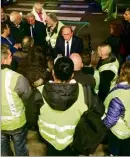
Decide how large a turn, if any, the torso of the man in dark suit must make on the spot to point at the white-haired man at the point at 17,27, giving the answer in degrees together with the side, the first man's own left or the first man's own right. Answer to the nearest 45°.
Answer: approximately 90° to the first man's own right

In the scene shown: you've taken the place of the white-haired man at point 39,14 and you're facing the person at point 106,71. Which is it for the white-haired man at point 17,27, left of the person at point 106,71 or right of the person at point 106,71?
right

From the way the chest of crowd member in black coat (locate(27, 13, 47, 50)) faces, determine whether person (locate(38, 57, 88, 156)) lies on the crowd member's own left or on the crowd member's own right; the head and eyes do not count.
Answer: on the crowd member's own left

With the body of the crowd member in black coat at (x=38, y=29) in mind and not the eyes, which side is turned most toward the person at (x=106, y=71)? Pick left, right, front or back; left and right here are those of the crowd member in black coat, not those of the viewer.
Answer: left

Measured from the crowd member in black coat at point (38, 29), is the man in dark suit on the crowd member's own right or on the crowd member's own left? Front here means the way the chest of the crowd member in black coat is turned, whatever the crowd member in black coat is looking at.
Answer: on the crowd member's own left

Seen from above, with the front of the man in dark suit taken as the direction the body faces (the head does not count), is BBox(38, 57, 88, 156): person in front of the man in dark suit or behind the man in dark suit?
in front

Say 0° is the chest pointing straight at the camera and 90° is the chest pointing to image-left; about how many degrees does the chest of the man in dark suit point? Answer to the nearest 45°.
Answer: approximately 0°

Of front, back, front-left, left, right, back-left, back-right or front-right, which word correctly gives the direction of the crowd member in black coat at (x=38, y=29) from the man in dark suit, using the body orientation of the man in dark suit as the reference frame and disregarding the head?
back-right

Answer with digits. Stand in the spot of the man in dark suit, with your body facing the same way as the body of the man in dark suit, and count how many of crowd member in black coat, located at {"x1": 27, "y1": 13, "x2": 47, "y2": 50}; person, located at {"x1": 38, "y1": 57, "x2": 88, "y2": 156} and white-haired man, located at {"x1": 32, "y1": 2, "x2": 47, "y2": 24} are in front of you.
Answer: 1

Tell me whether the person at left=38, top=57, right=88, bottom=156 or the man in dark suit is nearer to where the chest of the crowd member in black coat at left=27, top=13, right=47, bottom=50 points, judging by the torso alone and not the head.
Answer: the person

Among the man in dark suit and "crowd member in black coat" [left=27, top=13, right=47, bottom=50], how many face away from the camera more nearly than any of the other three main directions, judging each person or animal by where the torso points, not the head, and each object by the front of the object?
0

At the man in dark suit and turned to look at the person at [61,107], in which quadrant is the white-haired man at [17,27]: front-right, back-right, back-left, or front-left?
back-right
